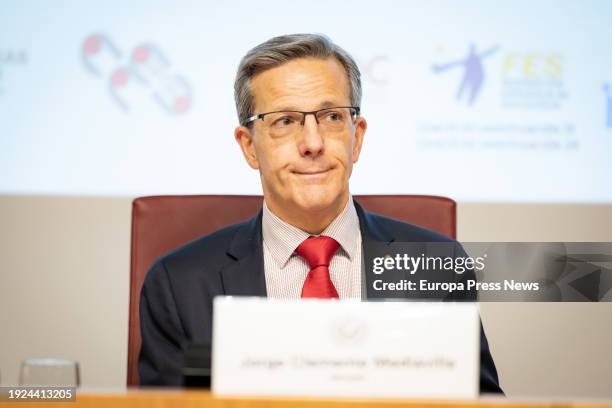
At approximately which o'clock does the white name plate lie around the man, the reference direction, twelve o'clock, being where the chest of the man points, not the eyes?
The white name plate is roughly at 12 o'clock from the man.

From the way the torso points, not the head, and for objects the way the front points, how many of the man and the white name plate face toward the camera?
2

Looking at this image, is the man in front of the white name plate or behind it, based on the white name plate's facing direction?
behind

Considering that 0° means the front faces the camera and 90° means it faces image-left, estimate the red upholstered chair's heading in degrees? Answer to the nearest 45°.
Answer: approximately 0°

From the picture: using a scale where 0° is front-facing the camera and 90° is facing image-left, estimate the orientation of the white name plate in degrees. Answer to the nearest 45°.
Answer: approximately 0°

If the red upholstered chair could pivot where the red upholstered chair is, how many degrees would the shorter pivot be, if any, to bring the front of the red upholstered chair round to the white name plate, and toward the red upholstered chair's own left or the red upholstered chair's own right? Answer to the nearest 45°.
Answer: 0° — it already faces it
